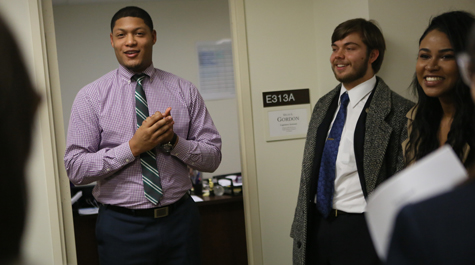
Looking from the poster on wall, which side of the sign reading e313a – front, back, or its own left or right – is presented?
back

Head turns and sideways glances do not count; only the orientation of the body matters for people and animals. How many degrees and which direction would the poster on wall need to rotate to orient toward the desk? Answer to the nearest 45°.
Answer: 0° — it already faces it

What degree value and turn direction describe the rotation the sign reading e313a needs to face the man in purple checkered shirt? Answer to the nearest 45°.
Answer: approximately 45° to its right

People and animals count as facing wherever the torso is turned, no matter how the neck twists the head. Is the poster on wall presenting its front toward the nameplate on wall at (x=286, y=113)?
yes

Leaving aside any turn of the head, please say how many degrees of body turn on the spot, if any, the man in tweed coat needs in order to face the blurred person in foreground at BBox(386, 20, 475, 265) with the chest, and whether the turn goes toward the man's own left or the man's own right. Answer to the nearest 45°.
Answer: approximately 45° to the man's own left

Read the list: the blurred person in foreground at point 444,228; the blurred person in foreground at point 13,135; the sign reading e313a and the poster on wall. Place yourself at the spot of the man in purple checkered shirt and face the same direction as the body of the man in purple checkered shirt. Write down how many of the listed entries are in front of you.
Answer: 2

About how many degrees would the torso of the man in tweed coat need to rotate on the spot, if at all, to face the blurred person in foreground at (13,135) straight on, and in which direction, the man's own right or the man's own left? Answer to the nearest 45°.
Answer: approximately 45° to the man's own left

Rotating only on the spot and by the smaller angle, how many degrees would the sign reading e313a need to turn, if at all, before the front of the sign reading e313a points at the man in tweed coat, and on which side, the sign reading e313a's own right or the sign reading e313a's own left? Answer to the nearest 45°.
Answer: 0° — it already faces them

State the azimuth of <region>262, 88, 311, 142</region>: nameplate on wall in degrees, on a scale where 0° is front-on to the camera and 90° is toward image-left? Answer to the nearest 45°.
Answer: approximately 0°

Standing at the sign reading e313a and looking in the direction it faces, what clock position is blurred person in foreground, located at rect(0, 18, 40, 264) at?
The blurred person in foreground is roughly at 12 o'clock from the sign reading e313a.
